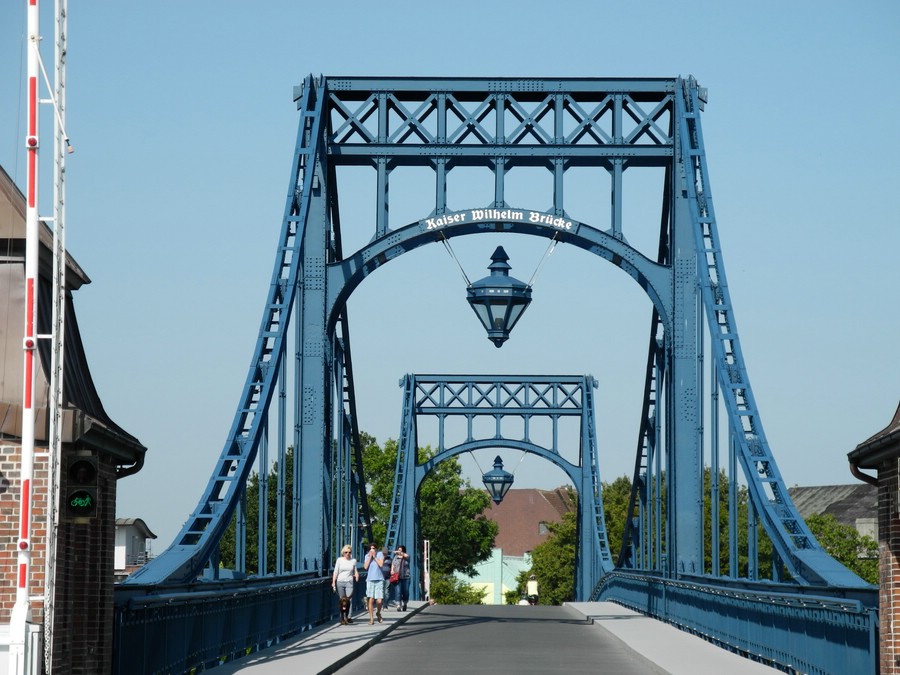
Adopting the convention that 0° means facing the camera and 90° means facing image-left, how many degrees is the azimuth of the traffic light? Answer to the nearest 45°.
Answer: approximately 0°

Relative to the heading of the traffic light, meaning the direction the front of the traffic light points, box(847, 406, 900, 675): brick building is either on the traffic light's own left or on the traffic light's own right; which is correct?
on the traffic light's own left

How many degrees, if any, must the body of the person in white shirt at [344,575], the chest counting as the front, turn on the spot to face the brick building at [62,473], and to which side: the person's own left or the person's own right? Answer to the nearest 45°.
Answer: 0° — they already face it

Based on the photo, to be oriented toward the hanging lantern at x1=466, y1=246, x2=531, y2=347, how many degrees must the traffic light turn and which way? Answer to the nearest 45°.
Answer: approximately 135° to its left

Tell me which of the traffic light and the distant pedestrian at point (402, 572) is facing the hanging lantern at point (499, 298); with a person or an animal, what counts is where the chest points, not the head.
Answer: the distant pedestrian

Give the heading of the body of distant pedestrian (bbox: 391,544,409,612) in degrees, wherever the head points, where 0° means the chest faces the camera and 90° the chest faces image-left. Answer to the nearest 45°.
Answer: approximately 0°

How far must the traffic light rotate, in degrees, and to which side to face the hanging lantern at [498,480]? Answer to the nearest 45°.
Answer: approximately 180°
